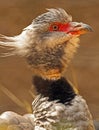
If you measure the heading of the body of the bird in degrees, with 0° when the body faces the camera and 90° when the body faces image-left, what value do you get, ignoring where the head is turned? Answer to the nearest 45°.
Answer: approximately 270°
